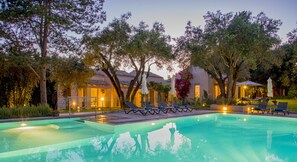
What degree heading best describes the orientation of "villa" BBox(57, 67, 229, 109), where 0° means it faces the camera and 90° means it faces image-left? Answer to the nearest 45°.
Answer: approximately 0°

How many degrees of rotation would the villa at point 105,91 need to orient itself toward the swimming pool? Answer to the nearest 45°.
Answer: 0° — it already faces it

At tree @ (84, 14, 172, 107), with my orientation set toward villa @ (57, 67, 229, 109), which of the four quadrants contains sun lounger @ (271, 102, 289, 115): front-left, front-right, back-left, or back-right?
back-right

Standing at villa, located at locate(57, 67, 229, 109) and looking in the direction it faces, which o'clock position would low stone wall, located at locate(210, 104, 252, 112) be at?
The low stone wall is roughly at 10 o'clock from the villa.
